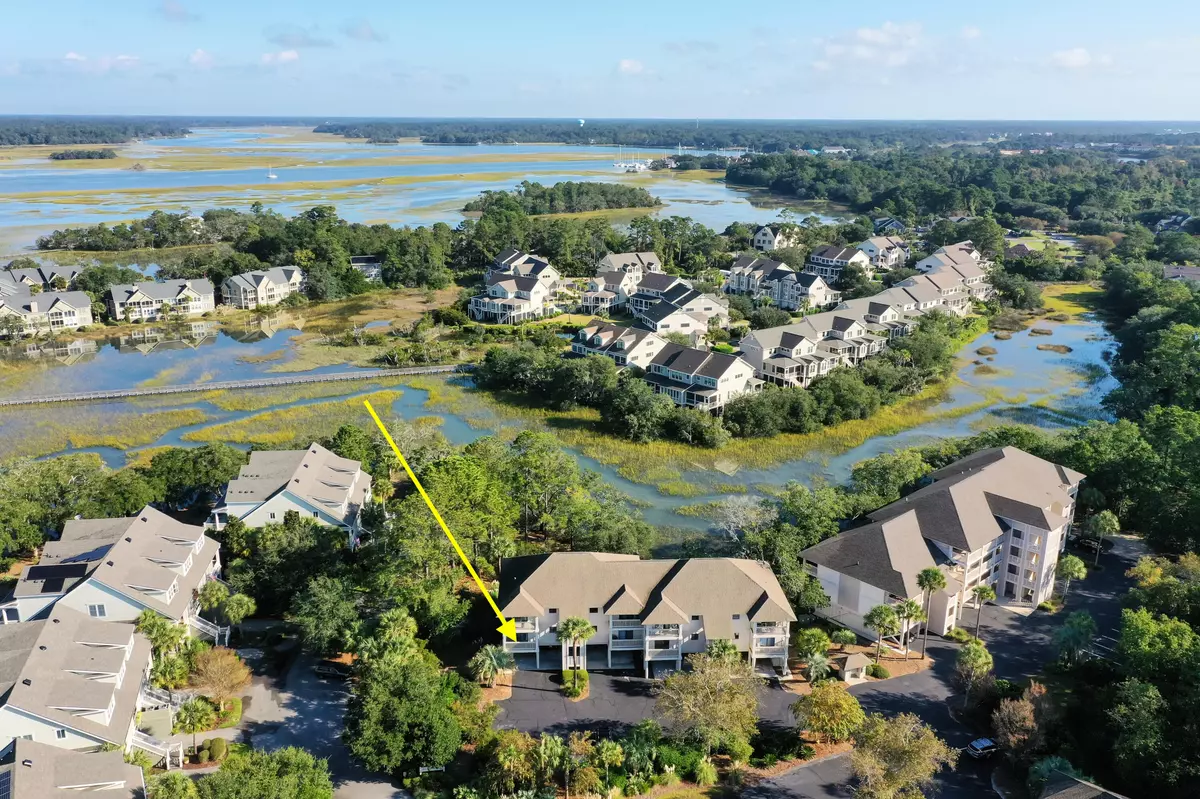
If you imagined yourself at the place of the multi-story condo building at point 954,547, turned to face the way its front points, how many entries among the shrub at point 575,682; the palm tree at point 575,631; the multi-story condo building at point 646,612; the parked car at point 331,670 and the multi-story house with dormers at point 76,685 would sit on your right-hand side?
5

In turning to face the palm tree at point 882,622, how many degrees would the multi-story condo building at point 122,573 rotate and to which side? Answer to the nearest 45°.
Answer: approximately 45° to its right

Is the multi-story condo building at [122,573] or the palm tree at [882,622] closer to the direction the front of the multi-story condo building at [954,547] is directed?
the palm tree

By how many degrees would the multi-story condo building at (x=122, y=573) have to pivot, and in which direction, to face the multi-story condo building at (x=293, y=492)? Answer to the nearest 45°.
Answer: approximately 45° to its left

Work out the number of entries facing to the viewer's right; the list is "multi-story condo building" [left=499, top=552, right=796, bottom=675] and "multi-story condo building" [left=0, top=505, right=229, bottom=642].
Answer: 1

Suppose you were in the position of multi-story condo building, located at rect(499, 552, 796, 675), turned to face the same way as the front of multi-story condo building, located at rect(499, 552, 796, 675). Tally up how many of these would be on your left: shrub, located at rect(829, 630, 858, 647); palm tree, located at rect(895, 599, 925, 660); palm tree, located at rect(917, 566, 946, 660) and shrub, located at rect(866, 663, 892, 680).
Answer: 4

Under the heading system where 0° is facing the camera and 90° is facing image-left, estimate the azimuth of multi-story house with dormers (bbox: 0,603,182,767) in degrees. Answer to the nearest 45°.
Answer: approximately 270°

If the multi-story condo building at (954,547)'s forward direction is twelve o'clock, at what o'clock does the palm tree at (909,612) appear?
The palm tree is roughly at 2 o'clock from the multi-story condo building.
